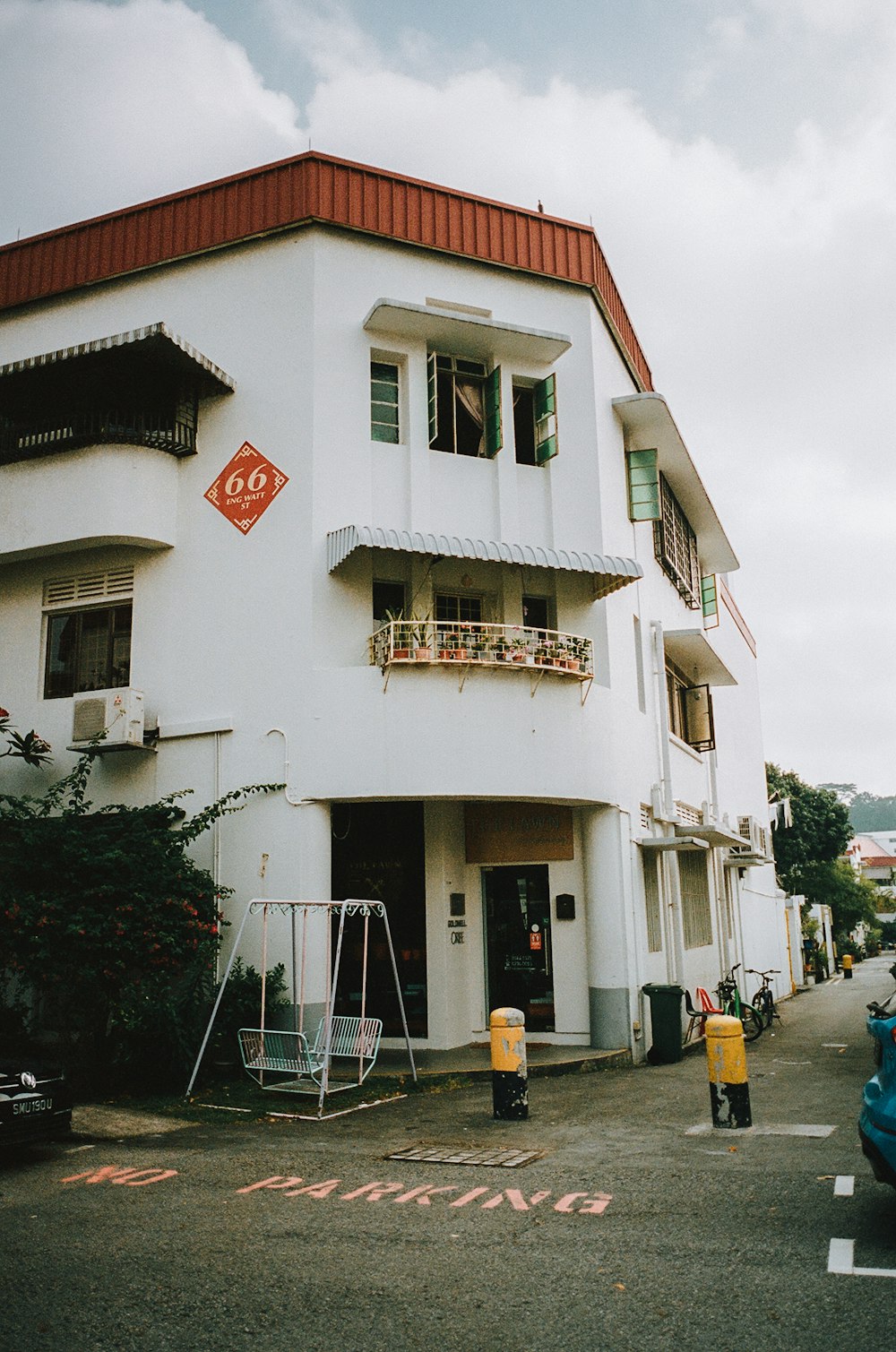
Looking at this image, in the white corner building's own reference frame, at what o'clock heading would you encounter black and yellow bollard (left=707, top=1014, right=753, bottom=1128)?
The black and yellow bollard is roughly at 11 o'clock from the white corner building.

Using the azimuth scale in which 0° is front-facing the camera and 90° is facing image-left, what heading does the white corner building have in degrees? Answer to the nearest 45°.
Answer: approximately 0°

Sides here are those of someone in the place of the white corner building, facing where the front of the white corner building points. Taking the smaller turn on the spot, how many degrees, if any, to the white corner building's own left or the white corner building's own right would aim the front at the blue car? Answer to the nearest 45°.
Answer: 0° — it already faces it
